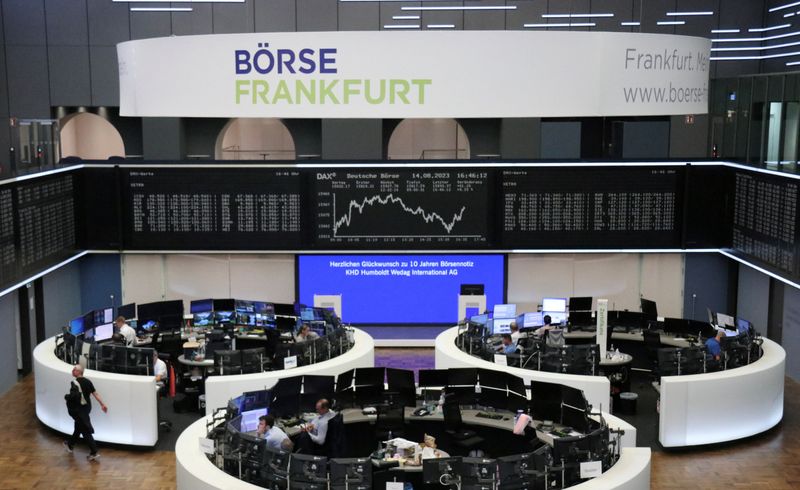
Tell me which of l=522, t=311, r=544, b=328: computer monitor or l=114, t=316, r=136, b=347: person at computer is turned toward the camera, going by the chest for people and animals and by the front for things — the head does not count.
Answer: the computer monitor

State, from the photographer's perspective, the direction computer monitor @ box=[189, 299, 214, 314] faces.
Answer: facing the viewer

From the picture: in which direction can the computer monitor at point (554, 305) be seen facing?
toward the camera

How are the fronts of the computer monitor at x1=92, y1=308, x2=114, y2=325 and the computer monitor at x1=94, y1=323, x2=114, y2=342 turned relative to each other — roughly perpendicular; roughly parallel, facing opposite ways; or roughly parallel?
roughly parallel

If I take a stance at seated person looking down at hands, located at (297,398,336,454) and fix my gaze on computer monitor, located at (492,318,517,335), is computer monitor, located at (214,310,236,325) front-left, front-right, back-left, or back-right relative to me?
front-left

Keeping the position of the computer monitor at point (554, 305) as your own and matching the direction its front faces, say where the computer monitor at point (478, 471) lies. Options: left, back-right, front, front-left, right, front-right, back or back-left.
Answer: front

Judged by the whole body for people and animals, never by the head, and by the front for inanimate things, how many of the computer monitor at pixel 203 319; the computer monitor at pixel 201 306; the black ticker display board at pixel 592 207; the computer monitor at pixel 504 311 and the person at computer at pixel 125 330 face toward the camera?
4

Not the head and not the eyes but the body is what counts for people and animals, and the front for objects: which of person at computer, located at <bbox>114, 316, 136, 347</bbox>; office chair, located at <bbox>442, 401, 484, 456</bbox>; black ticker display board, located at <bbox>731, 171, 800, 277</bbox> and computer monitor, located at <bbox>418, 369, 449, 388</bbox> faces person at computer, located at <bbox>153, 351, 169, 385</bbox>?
the black ticker display board

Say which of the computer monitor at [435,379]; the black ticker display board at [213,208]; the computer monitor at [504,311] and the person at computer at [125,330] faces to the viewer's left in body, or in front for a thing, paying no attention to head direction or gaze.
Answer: the person at computer

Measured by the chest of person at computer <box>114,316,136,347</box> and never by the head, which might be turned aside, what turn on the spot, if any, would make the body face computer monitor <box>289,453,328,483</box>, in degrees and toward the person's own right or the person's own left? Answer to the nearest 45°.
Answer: approximately 90° to the person's own left

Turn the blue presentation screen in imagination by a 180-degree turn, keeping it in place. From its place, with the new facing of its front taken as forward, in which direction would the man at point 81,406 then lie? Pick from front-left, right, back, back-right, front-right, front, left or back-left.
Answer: back-left

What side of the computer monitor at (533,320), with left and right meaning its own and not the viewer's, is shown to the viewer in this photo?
front

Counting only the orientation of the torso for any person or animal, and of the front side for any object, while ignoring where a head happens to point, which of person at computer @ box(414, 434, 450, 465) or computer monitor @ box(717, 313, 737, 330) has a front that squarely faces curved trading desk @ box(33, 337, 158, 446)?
the computer monitor
